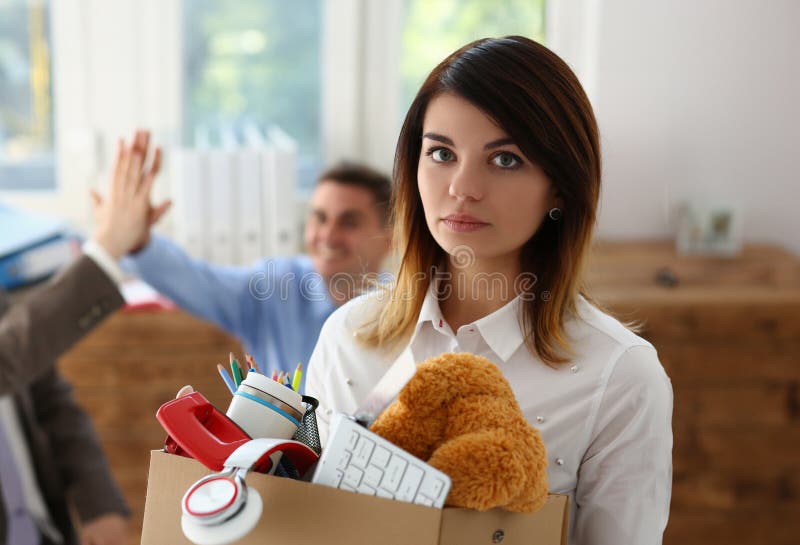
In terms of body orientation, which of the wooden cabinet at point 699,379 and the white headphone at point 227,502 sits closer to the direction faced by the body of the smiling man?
the white headphone

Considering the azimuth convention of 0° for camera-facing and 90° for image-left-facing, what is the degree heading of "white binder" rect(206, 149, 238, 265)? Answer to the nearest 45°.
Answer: approximately 0°

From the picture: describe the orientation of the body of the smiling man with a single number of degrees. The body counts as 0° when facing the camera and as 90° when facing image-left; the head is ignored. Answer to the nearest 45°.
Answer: approximately 45°

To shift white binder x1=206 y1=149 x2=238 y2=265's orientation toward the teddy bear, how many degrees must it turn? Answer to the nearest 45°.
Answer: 0° — it already faces it

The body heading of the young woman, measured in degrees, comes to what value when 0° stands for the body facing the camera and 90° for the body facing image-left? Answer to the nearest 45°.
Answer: approximately 45°

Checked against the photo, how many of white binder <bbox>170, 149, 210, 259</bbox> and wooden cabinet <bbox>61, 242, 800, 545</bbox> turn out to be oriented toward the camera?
2

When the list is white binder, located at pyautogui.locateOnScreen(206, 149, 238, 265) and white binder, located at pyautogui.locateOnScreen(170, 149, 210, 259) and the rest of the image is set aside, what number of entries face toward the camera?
2

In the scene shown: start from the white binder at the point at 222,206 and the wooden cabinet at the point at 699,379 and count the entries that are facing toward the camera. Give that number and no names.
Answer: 2

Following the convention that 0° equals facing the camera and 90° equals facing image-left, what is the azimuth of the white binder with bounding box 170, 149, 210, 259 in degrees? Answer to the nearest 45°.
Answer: approximately 0°
